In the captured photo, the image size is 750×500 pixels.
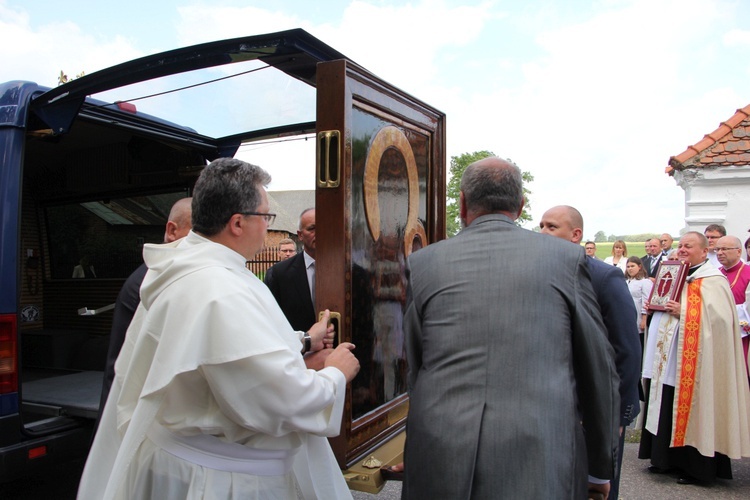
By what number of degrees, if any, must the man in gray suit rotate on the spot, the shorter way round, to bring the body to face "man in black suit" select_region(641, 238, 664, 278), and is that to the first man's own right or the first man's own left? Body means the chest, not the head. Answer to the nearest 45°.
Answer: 0° — they already face them

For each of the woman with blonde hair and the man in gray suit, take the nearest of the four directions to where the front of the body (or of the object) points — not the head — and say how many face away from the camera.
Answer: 1

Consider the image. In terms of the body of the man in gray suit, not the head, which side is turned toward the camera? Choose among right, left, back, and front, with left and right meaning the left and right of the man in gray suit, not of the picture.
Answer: back

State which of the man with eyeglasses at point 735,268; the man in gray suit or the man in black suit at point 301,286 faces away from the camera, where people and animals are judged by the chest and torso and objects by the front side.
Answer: the man in gray suit

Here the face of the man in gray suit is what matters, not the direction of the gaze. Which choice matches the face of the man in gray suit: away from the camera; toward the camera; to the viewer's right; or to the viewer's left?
away from the camera

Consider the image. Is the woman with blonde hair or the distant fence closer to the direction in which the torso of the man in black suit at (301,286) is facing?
the woman with blonde hair

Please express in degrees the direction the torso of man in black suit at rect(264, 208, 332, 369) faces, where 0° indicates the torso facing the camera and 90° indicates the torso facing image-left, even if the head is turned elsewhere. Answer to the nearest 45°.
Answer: approximately 315°

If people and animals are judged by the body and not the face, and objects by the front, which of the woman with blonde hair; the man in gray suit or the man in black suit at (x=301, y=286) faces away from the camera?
the man in gray suit

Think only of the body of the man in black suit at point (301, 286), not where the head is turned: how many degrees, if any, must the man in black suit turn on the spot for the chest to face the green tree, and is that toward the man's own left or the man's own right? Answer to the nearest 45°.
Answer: approximately 135° to the man's own left
